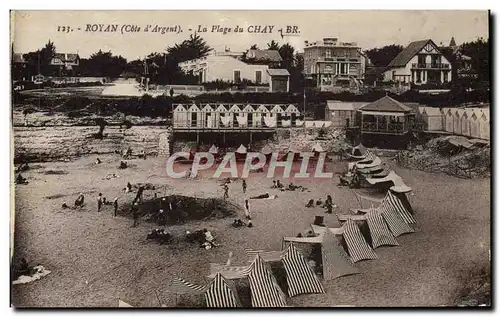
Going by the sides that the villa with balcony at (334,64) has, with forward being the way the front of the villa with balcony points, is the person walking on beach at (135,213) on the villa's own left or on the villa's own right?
on the villa's own right
